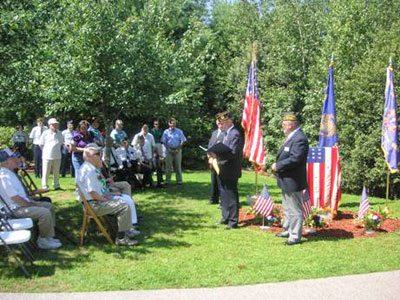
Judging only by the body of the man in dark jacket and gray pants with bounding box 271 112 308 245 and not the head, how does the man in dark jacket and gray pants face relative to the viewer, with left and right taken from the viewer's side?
facing to the left of the viewer

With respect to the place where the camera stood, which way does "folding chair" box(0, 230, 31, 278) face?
facing to the right of the viewer

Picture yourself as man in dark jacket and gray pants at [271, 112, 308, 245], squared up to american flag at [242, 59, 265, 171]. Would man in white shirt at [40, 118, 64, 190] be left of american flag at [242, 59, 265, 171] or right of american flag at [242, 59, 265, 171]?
left

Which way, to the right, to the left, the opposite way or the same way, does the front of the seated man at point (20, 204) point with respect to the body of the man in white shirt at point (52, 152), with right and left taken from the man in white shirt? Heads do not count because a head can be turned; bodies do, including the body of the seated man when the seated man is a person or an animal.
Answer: to the left

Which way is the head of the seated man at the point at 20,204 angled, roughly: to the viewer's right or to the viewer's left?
to the viewer's right

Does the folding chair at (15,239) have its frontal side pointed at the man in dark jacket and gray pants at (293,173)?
yes

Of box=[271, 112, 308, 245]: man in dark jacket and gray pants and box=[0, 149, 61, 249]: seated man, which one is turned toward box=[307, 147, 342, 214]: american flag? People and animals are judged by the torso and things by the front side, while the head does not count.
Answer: the seated man

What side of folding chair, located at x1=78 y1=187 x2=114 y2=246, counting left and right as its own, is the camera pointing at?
right

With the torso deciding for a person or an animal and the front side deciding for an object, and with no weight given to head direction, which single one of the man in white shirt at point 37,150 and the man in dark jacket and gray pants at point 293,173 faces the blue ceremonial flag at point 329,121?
the man in white shirt

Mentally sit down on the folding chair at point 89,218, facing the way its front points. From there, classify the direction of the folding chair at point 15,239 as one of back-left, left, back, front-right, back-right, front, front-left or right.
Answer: back-right

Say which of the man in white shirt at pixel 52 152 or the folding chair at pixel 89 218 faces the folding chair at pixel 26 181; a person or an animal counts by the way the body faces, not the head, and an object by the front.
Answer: the man in white shirt
